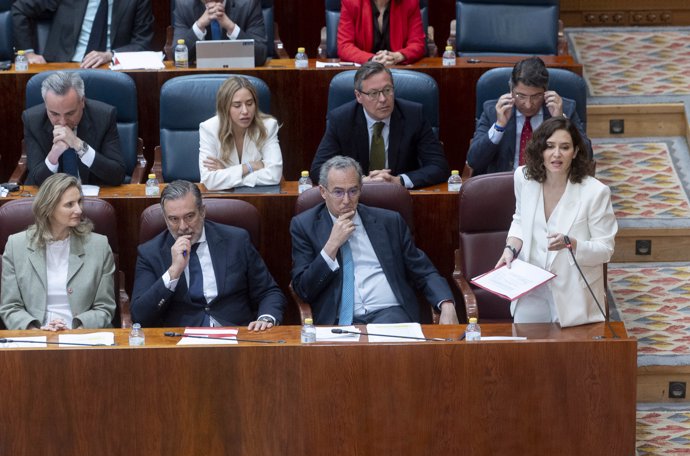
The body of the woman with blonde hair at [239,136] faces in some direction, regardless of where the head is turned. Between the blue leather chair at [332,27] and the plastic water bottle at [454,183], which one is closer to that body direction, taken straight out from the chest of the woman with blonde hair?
the plastic water bottle

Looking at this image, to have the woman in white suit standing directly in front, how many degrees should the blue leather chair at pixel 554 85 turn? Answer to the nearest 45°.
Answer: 0° — it already faces them

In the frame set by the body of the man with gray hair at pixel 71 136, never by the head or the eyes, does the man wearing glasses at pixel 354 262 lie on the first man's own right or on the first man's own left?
on the first man's own left

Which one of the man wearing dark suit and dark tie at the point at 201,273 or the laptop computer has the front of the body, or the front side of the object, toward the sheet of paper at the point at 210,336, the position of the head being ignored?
the man wearing dark suit and dark tie

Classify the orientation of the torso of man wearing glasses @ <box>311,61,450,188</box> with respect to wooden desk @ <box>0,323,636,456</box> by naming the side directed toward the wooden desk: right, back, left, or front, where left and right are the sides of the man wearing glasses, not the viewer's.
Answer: front

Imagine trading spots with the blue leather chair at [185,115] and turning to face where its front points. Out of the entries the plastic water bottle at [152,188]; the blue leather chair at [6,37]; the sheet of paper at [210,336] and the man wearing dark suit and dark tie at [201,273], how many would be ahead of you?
3

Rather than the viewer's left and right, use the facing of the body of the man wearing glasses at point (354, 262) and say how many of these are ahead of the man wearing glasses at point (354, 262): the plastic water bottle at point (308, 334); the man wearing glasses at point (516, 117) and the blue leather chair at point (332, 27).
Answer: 1

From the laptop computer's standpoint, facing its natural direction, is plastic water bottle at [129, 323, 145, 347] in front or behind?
behind

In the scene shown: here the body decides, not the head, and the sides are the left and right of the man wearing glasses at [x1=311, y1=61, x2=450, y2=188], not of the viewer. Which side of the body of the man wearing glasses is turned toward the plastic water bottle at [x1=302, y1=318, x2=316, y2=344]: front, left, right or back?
front

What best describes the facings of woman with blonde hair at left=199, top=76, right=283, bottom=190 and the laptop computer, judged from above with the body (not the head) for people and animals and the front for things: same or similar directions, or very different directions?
very different directions

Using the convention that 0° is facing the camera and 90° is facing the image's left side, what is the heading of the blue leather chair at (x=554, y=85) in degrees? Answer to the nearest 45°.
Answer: approximately 0°
